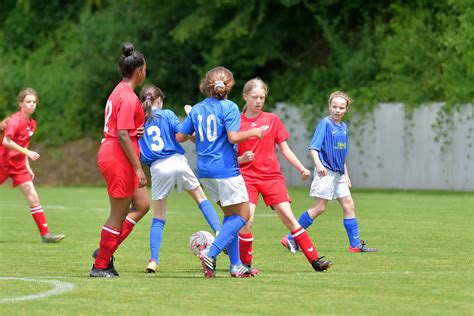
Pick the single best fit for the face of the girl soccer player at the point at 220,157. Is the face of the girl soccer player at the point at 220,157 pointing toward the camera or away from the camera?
away from the camera

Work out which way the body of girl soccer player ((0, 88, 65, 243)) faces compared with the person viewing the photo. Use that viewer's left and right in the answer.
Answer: facing the viewer and to the right of the viewer

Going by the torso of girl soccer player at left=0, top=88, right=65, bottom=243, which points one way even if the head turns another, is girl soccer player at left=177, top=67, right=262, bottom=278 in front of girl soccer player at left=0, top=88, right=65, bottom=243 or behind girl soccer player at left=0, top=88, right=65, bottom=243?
in front

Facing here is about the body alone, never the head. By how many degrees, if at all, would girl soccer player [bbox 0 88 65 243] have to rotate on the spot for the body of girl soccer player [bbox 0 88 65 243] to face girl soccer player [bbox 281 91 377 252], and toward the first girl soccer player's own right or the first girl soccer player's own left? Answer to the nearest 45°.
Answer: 0° — they already face them

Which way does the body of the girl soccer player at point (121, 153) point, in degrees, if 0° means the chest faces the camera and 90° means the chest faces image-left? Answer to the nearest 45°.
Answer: approximately 225°

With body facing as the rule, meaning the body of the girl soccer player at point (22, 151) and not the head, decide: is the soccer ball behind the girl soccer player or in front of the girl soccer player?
in front

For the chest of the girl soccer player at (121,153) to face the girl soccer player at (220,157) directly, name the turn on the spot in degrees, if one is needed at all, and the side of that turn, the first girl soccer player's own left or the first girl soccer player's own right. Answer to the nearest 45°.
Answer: approximately 45° to the first girl soccer player's own right

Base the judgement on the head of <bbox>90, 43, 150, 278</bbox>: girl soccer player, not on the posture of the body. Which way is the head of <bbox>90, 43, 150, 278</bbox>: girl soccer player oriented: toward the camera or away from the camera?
away from the camera
